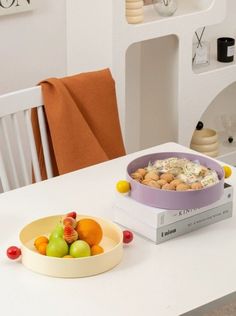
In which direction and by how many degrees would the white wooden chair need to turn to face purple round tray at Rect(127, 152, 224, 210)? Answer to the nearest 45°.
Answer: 0° — it already faces it

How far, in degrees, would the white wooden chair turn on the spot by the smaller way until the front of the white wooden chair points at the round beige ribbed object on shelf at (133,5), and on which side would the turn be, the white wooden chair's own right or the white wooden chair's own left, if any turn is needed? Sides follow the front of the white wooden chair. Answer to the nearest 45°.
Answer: approximately 90° to the white wooden chair's own left

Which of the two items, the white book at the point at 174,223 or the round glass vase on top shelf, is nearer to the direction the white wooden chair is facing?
the white book

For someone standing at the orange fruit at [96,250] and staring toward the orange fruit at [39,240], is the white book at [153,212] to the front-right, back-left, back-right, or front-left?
back-right

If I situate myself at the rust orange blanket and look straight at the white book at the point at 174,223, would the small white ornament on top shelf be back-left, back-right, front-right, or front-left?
back-left

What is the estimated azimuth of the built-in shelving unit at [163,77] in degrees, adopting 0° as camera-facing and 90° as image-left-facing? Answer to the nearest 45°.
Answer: approximately 315°

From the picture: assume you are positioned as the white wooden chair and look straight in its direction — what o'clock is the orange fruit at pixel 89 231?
The orange fruit is roughly at 1 o'clock from the white wooden chair.

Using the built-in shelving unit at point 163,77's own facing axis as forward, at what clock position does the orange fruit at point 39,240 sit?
The orange fruit is roughly at 2 o'clock from the built-in shelving unit.
